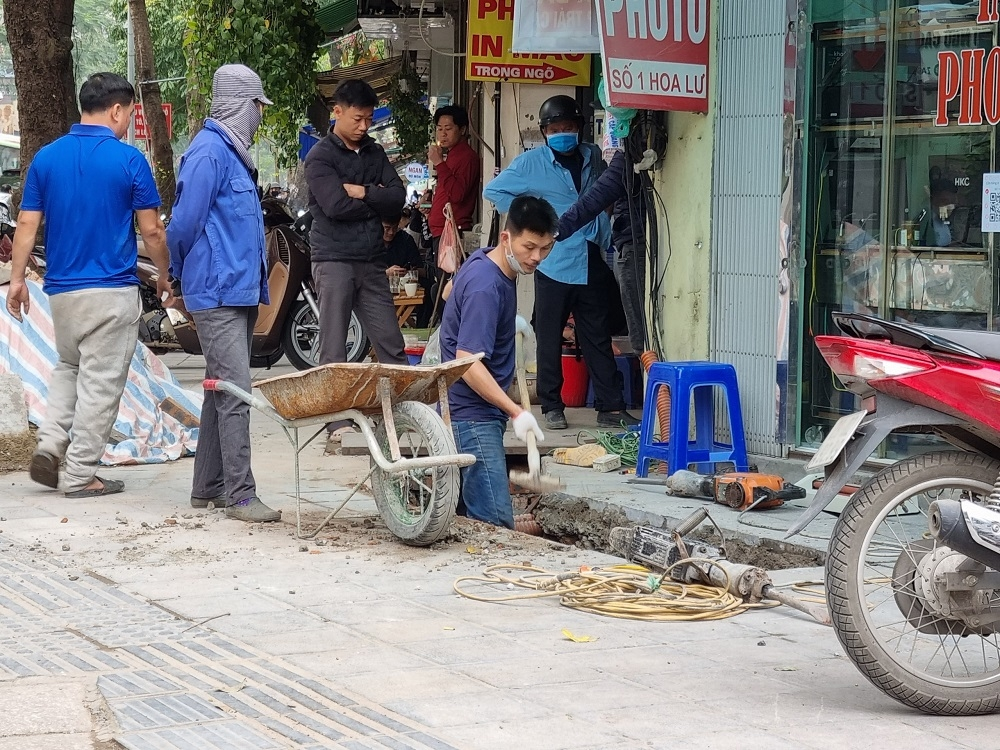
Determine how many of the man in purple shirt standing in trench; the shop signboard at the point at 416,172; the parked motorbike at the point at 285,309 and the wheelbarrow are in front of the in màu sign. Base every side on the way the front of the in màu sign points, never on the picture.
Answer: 2

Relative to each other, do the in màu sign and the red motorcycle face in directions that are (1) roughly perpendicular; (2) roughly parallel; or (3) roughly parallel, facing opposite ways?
roughly perpendicular

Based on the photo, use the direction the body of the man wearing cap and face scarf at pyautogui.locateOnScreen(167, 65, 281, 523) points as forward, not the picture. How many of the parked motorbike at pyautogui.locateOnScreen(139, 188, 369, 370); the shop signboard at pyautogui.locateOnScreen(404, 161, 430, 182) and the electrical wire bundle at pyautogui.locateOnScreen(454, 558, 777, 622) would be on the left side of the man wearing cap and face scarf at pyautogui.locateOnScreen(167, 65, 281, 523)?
2

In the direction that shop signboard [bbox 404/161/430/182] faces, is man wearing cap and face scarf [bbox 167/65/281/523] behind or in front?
in front

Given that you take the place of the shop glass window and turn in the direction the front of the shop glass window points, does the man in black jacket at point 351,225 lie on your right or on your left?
on your right

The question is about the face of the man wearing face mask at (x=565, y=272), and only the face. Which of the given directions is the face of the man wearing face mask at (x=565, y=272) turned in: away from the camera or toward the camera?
toward the camera

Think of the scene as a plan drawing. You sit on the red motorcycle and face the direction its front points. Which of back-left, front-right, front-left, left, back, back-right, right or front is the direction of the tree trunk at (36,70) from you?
back-left

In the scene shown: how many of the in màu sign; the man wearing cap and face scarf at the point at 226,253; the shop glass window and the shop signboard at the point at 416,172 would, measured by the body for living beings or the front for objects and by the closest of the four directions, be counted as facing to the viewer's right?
1

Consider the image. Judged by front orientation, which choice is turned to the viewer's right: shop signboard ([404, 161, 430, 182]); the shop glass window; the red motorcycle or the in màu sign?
the red motorcycle

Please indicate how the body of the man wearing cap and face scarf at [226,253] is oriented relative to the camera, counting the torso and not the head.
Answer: to the viewer's right

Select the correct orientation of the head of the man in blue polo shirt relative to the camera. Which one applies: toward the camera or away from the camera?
away from the camera

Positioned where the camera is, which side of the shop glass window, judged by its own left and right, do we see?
front

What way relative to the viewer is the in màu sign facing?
toward the camera

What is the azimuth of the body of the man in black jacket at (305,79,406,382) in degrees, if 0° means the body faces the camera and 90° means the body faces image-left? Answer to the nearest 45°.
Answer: approximately 315°

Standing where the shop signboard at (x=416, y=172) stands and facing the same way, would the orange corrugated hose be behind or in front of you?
in front

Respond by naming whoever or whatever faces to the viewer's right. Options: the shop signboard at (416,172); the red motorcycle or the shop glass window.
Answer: the red motorcycle

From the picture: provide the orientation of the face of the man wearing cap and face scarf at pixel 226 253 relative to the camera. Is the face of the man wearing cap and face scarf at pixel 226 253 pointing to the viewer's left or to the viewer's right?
to the viewer's right
